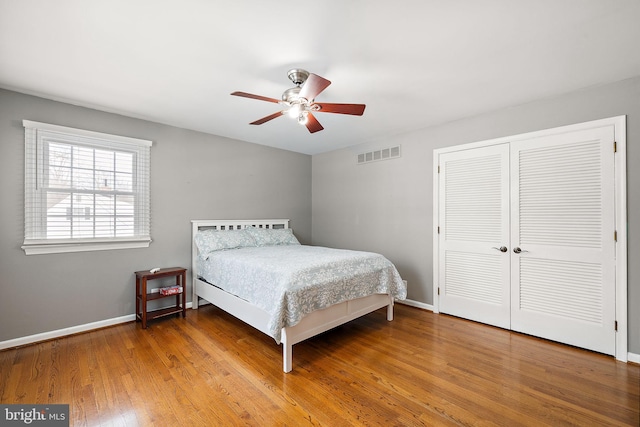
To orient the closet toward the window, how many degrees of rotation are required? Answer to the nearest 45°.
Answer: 0° — it already faces it

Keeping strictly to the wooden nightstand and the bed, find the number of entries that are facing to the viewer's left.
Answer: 0

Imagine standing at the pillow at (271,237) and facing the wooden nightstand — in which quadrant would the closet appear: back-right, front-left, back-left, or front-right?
back-left

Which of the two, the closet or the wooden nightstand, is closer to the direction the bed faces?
the closet

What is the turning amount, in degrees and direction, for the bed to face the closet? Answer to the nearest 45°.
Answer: approximately 45° to its left

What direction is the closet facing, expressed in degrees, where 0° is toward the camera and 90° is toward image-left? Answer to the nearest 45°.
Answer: approximately 45°

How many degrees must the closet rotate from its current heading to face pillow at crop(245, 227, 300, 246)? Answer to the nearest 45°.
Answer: approximately 45° to its right

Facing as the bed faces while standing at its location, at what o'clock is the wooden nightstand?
The wooden nightstand is roughly at 5 o'clock from the bed.

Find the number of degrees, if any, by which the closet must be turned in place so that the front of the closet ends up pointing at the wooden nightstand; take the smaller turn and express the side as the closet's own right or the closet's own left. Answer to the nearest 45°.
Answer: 0° — it already faces it

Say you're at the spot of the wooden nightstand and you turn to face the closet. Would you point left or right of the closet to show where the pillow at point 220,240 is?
left

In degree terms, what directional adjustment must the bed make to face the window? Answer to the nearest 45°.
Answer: approximately 135° to its right

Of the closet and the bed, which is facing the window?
the closet

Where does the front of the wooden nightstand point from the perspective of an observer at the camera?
facing the viewer and to the right of the viewer
